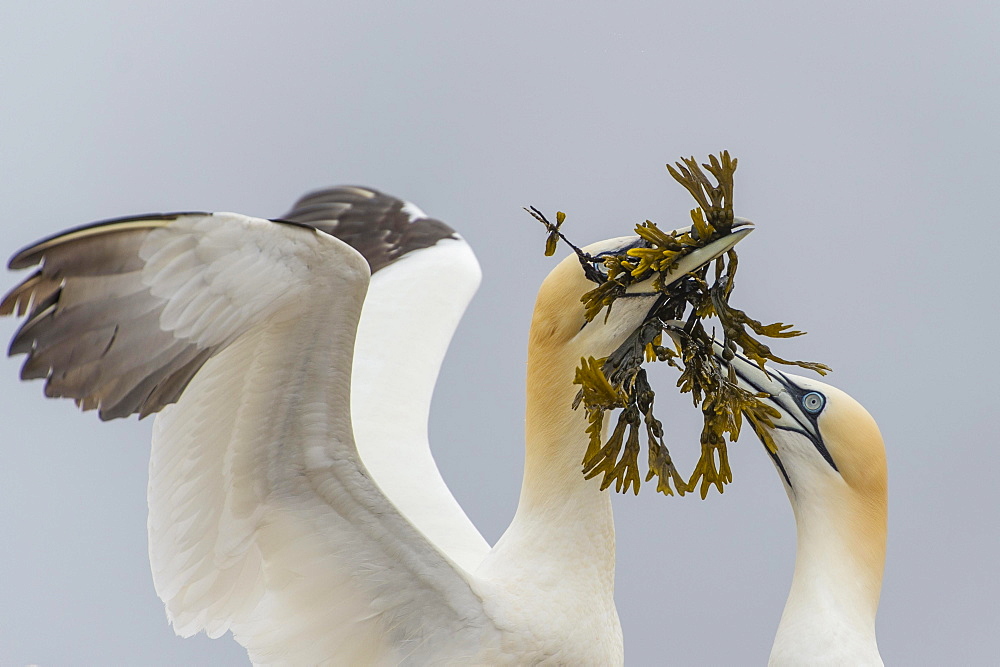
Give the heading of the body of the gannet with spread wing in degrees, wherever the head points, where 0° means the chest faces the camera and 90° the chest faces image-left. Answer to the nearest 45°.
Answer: approximately 270°
